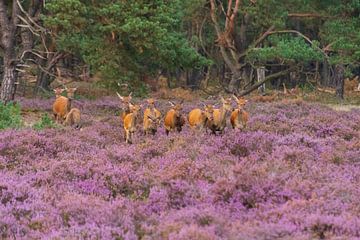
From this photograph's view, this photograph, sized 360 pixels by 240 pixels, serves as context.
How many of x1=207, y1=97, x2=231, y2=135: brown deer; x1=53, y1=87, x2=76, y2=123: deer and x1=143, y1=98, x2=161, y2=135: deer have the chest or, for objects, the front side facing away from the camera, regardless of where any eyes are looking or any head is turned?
0

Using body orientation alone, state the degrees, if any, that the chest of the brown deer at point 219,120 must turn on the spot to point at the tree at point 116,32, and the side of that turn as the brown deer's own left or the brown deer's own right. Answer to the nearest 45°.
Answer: approximately 180°

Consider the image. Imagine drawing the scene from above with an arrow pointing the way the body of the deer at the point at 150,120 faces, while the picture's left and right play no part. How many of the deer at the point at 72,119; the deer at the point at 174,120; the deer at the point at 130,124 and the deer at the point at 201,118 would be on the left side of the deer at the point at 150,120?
2

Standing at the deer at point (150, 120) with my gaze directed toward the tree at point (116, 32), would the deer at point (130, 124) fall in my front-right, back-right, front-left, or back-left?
back-left

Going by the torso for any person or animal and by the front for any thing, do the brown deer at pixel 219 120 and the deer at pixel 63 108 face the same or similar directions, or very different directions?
same or similar directions

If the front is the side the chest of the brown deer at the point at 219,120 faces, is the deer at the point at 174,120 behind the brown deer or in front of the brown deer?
behind

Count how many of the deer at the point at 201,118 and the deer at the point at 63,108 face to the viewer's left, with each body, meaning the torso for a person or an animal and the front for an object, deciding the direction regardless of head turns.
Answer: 0

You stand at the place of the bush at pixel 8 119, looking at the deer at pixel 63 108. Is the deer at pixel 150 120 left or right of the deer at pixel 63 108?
right

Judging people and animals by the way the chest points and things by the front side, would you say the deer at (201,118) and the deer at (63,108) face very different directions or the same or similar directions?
same or similar directions

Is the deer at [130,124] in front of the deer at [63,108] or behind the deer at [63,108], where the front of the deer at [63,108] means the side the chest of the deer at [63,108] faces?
in front

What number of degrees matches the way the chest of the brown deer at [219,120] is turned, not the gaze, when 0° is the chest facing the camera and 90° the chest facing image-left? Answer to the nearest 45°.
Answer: approximately 315°

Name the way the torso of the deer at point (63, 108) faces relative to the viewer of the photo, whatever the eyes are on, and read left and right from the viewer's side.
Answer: facing the viewer and to the right of the viewer

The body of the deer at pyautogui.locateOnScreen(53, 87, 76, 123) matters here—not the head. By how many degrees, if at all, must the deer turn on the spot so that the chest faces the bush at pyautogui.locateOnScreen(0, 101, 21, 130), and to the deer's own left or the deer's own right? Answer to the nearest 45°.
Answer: approximately 135° to the deer's own right

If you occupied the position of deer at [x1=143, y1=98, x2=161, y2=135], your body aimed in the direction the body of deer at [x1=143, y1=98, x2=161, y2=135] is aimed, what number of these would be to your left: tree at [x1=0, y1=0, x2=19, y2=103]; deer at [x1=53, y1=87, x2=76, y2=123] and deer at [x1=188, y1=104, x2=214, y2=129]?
1

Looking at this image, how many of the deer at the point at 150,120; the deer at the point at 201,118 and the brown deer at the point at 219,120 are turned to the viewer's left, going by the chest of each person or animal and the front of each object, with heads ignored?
0

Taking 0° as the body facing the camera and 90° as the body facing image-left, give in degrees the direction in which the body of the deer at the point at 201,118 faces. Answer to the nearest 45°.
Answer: approximately 315°
